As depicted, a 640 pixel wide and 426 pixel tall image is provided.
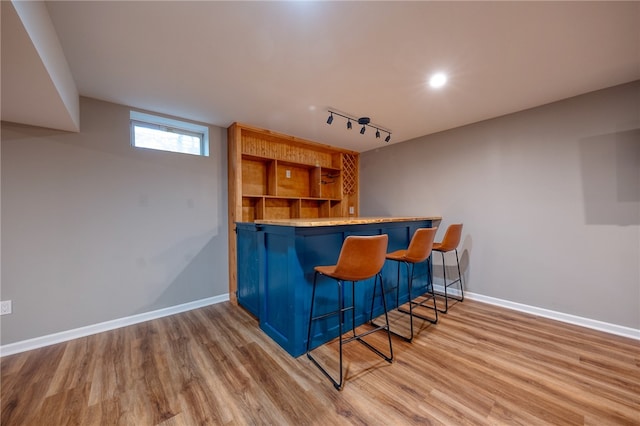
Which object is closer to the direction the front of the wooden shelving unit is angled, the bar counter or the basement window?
the bar counter

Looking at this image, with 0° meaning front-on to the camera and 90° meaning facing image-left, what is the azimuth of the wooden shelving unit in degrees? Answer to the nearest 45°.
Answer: approximately 315°

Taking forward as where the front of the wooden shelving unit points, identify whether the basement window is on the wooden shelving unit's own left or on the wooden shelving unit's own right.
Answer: on the wooden shelving unit's own right

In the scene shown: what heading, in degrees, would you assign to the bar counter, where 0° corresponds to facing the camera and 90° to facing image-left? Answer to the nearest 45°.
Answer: approximately 315°
